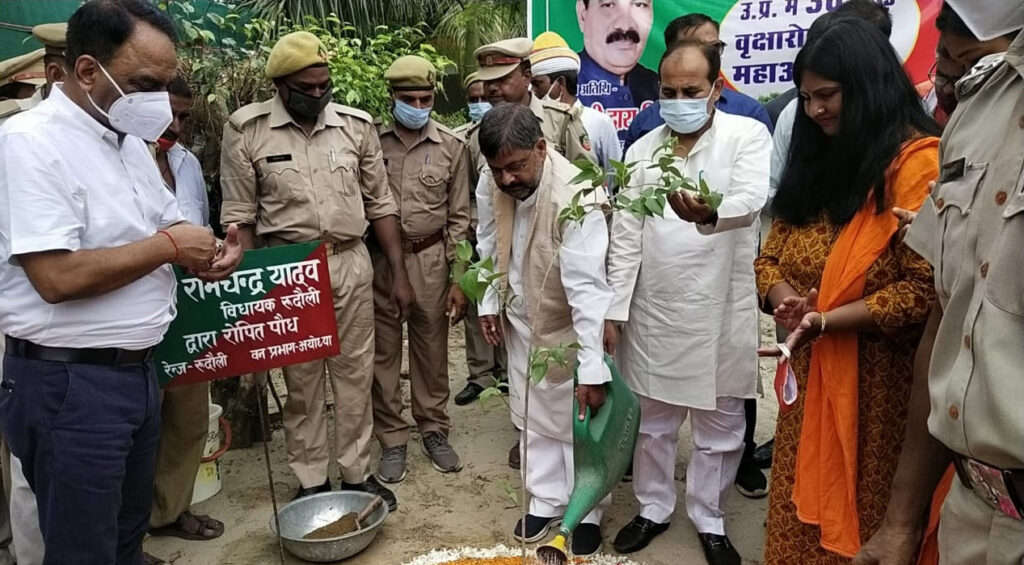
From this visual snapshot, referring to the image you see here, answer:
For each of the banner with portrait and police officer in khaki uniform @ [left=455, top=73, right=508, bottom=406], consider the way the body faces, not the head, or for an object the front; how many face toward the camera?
2

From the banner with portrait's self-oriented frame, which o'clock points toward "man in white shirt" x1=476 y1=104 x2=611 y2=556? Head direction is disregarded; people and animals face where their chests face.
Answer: The man in white shirt is roughly at 12 o'clock from the banner with portrait.

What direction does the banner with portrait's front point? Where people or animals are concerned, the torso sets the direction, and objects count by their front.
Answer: toward the camera

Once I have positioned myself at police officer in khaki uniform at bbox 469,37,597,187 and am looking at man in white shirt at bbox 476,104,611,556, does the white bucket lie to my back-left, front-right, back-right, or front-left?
front-right

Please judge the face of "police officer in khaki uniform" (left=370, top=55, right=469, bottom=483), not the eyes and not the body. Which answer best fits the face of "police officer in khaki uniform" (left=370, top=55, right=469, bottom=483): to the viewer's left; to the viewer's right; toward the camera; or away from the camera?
toward the camera

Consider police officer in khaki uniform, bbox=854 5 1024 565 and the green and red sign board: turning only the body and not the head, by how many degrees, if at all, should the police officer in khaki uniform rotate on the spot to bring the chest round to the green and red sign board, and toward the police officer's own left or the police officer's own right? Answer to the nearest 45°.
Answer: approximately 45° to the police officer's own right

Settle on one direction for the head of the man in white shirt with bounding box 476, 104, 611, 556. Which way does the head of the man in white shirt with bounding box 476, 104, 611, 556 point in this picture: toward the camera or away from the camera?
toward the camera

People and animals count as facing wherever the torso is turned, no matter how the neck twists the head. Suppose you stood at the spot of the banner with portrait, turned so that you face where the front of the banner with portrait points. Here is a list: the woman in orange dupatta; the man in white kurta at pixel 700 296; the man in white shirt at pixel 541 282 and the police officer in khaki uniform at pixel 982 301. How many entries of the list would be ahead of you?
4

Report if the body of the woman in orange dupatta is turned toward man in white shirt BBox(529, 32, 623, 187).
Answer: no

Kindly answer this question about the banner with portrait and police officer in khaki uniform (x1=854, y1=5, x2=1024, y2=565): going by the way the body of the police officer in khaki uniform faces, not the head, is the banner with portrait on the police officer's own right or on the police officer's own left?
on the police officer's own right

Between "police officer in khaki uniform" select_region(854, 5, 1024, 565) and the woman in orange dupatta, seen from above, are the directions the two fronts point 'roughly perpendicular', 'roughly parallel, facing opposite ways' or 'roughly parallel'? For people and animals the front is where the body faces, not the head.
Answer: roughly parallel

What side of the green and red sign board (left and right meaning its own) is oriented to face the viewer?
front

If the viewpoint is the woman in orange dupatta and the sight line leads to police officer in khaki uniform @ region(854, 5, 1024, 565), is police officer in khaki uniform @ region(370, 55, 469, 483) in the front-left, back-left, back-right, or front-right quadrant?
back-right

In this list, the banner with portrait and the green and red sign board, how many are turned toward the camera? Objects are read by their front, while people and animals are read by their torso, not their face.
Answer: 2

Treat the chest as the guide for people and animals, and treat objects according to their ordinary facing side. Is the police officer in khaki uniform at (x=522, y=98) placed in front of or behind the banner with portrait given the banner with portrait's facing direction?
in front

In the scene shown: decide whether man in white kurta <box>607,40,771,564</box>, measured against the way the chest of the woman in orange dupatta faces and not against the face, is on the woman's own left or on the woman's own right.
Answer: on the woman's own right
